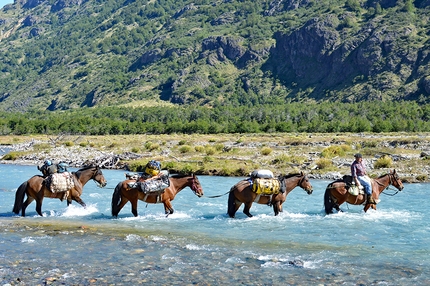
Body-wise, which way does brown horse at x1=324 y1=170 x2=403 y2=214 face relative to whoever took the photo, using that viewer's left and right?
facing to the right of the viewer

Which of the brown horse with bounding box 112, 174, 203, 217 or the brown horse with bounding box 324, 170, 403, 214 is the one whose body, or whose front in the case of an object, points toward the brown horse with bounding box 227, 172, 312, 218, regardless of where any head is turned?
the brown horse with bounding box 112, 174, 203, 217

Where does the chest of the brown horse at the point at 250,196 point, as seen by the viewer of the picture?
to the viewer's right

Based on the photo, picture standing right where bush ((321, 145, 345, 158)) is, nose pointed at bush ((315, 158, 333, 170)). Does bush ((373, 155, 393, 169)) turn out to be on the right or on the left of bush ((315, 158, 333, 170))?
left

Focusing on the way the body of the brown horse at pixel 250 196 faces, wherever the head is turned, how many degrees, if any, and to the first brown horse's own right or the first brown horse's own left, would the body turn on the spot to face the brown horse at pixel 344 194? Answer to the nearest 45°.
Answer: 0° — it already faces it

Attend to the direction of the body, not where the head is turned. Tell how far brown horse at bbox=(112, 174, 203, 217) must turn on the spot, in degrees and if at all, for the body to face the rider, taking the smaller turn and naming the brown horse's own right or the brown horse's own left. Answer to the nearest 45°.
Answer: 0° — it already faces them

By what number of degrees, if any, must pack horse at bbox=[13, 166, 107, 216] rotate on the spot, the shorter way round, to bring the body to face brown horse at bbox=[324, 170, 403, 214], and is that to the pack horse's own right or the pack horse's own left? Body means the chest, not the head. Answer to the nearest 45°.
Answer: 0° — it already faces it

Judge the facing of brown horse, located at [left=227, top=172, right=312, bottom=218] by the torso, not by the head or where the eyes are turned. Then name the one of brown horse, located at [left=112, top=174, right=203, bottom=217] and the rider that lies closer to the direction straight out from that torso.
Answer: the rider

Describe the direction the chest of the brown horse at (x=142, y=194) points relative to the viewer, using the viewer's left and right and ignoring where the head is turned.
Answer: facing to the right of the viewer

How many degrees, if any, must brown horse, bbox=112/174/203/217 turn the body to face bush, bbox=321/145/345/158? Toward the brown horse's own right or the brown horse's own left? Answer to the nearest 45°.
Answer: approximately 45° to the brown horse's own left

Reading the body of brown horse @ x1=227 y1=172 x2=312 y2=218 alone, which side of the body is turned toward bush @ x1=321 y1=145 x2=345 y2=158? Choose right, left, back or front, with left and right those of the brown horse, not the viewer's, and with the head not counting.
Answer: left

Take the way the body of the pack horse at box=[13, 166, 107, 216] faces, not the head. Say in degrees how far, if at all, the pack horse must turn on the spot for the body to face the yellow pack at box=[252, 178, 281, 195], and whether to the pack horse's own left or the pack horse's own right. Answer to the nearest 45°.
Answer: approximately 45° to the pack horse's own right

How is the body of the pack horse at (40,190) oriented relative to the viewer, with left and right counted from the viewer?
facing to the right of the viewer
